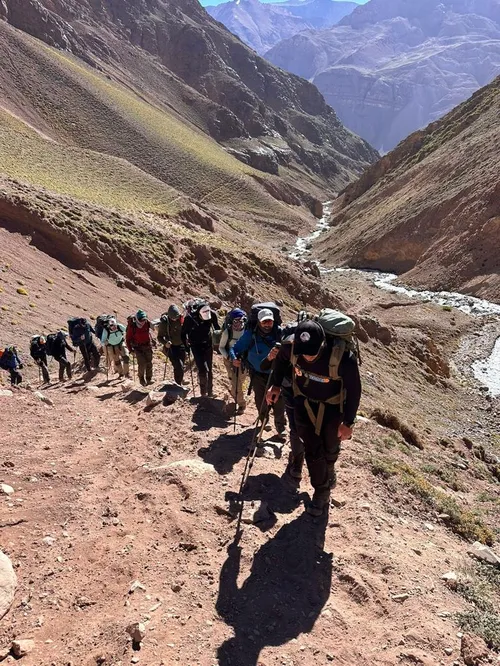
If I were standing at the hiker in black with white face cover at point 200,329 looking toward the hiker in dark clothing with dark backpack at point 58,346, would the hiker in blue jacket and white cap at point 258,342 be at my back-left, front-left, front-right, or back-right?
back-left

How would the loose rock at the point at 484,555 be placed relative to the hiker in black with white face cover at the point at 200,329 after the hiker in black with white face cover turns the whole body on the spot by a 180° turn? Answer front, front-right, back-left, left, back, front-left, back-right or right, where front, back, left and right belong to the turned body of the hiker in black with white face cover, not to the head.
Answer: back

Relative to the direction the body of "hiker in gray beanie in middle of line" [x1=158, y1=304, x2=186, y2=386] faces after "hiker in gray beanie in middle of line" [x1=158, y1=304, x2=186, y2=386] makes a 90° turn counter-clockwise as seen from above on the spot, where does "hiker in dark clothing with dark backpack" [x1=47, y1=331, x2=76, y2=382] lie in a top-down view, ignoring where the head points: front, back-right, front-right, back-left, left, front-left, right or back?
left

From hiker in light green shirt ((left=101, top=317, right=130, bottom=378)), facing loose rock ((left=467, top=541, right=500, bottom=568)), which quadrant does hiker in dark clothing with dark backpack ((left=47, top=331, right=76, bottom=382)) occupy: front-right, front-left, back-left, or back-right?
back-right

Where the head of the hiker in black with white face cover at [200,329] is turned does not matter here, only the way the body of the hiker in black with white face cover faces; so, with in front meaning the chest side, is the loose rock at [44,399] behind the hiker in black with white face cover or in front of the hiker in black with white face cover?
behind

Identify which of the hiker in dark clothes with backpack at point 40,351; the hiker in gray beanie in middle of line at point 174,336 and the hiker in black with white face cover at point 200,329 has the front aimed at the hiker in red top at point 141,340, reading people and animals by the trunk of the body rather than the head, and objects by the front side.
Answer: the hiker in dark clothes with backpack at point 40,351

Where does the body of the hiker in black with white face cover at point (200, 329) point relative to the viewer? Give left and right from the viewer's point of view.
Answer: facing the viewer and to the right of the viewer

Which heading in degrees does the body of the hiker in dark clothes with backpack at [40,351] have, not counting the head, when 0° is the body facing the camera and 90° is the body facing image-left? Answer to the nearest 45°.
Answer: approximately 315°

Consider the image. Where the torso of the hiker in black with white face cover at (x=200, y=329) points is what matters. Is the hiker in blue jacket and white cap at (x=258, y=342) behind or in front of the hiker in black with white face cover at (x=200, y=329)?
in front

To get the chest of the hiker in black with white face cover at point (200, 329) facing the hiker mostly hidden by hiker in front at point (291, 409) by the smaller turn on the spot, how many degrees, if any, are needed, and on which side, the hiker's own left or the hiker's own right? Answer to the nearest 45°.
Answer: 0° — they already face them

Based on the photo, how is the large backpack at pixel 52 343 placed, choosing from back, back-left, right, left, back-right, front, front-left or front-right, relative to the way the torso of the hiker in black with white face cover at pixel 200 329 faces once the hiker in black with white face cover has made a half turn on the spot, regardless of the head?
front

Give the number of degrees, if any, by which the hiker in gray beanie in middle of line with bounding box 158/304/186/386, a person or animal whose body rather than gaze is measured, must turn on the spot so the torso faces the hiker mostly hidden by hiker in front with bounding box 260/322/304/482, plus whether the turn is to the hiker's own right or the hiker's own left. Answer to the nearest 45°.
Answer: approximately 45° to the hiker's own right
